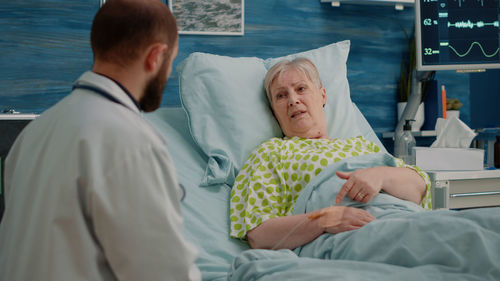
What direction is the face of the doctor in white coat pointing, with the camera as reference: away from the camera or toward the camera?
away from the camera

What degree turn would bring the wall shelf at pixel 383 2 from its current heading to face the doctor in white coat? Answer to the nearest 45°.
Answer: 0° — it already faces them

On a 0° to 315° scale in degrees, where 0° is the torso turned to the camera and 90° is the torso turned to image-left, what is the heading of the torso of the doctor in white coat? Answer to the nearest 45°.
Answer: approximately 225°

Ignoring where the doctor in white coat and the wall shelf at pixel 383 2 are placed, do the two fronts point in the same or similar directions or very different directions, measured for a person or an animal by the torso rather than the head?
very different directions

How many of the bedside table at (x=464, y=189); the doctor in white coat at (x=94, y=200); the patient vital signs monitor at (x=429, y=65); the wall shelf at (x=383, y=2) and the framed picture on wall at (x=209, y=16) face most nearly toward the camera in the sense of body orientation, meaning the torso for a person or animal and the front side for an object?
4

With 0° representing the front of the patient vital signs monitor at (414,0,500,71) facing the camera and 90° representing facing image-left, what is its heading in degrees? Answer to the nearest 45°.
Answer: approximately 0°

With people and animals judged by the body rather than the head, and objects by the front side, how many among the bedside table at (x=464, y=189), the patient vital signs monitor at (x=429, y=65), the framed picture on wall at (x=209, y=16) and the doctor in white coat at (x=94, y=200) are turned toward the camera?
3

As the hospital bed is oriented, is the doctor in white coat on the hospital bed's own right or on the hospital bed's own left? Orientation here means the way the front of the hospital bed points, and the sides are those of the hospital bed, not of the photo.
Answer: on the hospital bed's own right
